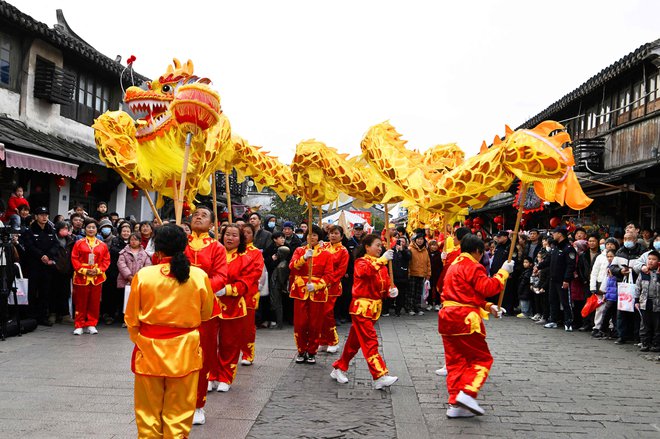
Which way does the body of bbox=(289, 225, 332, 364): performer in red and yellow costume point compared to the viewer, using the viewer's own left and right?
facing the viewer

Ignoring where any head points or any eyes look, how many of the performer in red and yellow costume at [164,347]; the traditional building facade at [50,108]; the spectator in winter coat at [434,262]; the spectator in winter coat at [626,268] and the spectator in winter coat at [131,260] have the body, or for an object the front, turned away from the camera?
1

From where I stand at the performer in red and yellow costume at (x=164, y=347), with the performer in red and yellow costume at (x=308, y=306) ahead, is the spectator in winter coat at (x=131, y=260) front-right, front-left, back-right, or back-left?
front-left

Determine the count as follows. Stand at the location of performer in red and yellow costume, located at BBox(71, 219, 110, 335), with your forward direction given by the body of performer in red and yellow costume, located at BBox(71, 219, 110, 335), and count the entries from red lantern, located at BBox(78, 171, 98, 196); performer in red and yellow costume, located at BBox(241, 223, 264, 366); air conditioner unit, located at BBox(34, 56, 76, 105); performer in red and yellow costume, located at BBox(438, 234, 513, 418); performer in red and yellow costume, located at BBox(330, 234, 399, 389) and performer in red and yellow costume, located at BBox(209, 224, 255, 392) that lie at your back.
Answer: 2

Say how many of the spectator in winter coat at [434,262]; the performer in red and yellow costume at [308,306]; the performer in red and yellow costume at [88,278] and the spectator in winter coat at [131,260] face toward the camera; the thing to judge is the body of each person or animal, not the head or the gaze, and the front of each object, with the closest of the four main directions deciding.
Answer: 4

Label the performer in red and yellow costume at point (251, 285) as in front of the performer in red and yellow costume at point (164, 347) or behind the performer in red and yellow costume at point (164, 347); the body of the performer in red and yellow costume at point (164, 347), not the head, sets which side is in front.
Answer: in front

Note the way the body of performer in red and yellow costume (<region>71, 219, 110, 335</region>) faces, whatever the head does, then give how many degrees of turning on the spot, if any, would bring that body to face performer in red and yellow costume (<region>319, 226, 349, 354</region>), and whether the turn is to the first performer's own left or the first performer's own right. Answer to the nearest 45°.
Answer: approximately 45° to the first performer's own left

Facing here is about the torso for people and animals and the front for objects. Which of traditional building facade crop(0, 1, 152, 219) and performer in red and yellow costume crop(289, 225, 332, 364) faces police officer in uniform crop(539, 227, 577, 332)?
the traditional building facade

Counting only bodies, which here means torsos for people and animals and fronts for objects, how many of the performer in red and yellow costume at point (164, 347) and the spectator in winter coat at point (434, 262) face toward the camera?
1

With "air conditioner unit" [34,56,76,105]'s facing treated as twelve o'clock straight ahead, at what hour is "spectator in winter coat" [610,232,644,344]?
The spectator in winter coat is roughly at 12 o'clock from the air conditioner unit.

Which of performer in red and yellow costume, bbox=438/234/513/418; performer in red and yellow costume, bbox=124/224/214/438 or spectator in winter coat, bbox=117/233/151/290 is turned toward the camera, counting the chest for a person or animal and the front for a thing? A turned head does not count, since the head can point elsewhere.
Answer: the spectator in winter coat

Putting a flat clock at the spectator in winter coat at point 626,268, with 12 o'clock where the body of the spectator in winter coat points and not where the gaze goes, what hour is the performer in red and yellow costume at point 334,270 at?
The performer in red and yellow costume is roughly at 12 o'clock from the spectator in winter coat.

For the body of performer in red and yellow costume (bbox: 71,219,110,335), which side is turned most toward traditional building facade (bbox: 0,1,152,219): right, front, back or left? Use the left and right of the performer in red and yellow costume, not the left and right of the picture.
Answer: back

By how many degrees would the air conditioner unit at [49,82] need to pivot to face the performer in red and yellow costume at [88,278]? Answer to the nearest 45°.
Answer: approximately 45° to its right

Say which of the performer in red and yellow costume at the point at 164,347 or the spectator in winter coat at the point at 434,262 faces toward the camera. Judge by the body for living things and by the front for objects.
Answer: the spectator in winter coat

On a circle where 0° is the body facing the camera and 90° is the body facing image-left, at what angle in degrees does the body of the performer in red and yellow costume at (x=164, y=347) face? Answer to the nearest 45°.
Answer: approximately 180°

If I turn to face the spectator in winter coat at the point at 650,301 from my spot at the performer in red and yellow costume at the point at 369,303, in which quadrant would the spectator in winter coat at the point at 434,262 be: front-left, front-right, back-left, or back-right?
front-left

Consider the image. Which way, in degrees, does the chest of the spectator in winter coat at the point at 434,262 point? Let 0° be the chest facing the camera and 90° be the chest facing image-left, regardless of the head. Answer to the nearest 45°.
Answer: approximately 0°
